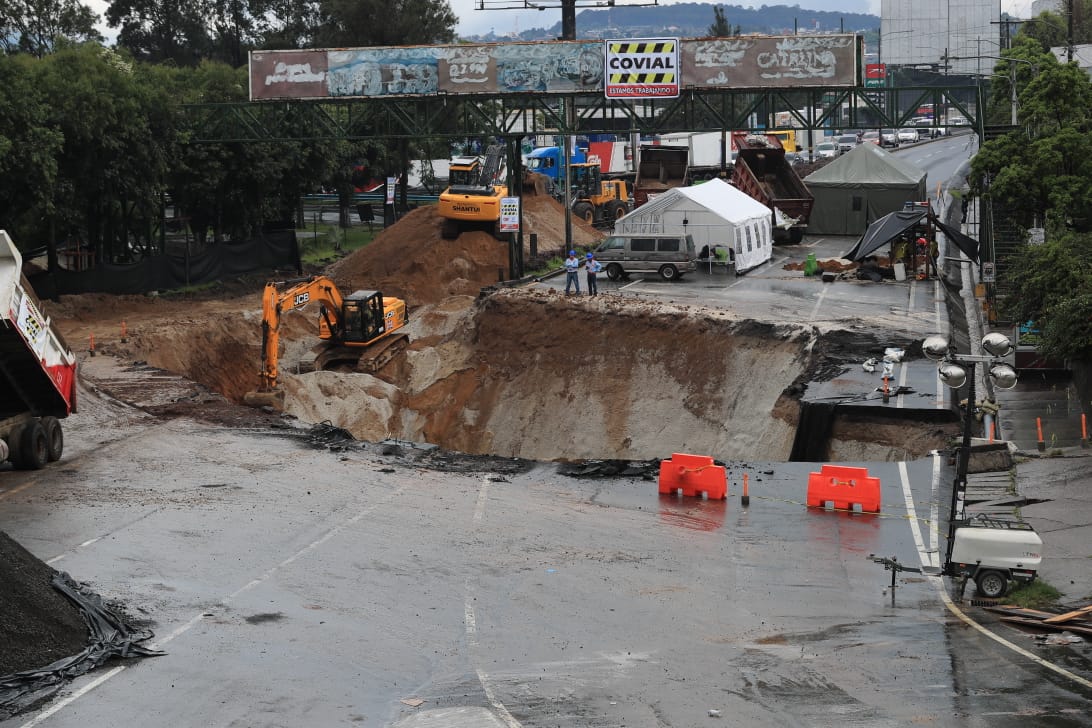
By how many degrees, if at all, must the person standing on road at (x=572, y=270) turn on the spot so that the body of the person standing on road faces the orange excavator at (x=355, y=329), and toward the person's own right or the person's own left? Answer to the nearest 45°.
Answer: approximately 90° to the person's own right

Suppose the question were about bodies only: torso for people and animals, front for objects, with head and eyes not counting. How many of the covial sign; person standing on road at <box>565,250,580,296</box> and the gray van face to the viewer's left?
1

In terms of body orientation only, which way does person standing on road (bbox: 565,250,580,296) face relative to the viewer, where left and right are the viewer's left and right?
facing the viewer

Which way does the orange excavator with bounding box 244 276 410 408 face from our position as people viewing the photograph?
facing the viewer and to the left of the viewer

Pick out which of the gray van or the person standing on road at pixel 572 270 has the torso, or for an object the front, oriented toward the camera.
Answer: the person standing on road

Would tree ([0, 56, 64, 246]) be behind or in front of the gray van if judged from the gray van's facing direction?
in front

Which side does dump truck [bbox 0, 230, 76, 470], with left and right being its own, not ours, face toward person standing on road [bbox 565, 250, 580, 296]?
back

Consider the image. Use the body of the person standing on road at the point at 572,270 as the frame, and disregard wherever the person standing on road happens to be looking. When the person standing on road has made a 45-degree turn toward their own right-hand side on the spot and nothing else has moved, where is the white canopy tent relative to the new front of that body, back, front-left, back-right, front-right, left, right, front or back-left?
back

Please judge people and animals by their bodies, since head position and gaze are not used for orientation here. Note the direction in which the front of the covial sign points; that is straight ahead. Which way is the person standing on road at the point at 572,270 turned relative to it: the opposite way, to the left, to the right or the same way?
the same way

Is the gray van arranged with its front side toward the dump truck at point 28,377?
no

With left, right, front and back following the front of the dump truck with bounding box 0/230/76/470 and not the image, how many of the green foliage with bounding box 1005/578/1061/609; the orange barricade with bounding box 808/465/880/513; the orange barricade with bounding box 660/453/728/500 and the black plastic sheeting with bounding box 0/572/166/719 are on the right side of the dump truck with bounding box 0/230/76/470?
0

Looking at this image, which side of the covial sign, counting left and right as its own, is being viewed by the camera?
front

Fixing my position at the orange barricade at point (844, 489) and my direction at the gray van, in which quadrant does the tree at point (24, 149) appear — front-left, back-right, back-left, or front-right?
front-left

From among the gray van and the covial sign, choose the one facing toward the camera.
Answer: the covial sign

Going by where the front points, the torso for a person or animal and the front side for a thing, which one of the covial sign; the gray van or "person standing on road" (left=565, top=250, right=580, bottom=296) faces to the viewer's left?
the gray van

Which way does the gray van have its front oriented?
to the viewer's left

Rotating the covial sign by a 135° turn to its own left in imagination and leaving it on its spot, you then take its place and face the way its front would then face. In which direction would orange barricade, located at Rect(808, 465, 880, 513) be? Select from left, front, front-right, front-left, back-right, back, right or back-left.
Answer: back-right
